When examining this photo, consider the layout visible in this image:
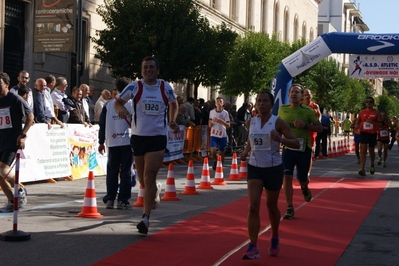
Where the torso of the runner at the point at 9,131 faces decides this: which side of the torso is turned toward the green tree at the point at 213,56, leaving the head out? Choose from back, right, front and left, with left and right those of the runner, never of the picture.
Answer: back

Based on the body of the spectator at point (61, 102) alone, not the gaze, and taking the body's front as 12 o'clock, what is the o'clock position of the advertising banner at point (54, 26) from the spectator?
The advertising banner is roughly at 9 o'clock from the spectator.

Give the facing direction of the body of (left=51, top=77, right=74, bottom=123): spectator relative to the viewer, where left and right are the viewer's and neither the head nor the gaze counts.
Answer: facing to the right of the viewer

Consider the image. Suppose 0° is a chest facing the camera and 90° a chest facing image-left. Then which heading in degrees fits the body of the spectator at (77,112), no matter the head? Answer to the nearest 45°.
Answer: approximately 315°

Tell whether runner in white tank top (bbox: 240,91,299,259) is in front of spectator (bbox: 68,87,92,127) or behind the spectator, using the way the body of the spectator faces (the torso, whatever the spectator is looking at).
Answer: in front

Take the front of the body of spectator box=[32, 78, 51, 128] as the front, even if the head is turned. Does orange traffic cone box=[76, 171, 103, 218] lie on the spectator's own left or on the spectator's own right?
on the spectator's own right

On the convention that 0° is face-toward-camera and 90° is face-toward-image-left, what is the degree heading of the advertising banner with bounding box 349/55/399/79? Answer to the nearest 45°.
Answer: approximately 0°

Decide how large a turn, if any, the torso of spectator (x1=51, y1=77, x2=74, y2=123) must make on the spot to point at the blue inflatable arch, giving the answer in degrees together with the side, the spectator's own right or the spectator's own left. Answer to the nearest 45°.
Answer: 0° — they already face it

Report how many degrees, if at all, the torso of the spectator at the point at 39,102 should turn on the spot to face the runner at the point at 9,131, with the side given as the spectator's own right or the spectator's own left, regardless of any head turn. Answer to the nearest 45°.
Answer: approximately 90° to the spectator's own right

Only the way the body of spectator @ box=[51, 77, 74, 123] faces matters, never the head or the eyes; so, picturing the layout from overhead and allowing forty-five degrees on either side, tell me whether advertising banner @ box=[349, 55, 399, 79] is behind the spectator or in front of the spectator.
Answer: in front

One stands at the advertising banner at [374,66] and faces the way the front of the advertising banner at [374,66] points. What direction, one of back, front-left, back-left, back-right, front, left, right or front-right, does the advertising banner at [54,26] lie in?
front-right

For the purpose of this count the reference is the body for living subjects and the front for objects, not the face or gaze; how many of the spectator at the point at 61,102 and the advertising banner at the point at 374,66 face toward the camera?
1

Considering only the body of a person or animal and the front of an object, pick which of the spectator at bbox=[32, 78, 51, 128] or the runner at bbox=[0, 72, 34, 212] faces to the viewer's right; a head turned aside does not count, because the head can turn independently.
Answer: the spectator at bbox=[32, 78, 51, 128]

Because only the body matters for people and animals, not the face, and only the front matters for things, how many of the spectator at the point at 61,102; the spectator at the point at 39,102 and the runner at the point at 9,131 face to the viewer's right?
2

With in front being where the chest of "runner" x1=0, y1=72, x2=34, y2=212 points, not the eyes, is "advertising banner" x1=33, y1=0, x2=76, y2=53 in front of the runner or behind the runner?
behind
